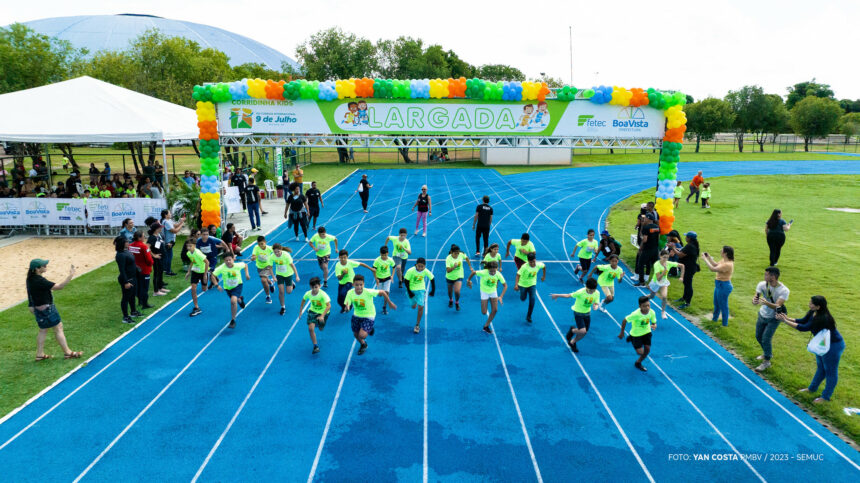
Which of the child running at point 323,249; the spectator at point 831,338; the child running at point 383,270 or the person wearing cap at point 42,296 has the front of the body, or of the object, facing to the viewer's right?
the person wearing cap

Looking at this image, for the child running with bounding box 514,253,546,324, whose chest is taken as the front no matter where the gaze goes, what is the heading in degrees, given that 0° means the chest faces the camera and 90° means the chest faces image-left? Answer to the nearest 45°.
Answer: approximately 0°

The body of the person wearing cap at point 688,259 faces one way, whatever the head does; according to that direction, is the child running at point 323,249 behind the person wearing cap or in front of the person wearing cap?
in front

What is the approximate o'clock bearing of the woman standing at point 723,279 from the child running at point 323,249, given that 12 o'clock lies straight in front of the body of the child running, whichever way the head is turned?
The woman standing is roughly at 10 o'clock from the child running.

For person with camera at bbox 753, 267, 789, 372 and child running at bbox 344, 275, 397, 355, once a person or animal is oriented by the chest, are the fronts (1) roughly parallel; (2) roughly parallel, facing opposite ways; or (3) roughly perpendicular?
roughly perpendicular

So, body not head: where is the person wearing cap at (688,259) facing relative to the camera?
to the viewer's left

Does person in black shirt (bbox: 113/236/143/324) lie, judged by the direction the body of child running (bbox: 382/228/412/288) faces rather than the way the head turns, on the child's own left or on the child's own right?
on the child's own right

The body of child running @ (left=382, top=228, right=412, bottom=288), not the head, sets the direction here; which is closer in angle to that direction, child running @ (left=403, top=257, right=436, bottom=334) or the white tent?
the child running

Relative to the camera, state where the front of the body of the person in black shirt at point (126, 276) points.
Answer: to the viewer's right

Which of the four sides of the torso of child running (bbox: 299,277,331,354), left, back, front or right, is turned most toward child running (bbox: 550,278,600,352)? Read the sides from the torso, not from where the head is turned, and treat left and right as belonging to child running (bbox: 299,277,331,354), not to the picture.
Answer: left

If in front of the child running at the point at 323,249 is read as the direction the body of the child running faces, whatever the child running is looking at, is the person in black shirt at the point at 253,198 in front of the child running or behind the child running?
behind
